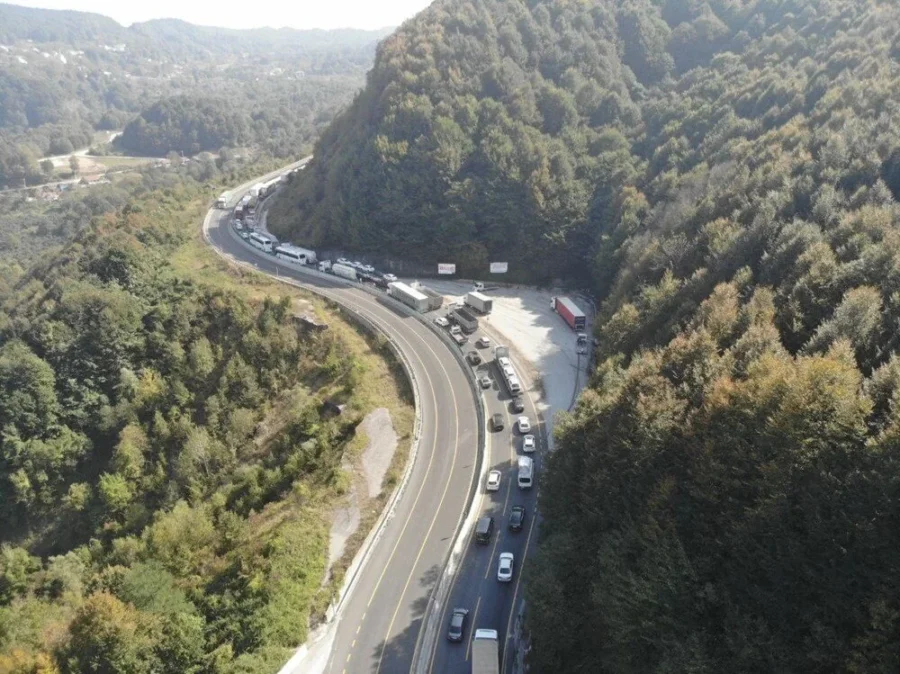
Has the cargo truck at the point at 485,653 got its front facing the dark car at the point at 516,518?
yes

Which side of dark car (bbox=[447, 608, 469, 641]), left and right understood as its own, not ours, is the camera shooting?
back

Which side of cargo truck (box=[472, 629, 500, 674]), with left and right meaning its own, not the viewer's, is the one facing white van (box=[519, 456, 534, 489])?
front

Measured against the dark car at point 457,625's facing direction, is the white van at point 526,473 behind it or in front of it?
in front

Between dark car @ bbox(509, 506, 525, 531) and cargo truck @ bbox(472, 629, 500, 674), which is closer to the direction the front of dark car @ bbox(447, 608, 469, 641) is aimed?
the dark car

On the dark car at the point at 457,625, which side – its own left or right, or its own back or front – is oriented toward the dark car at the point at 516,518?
front

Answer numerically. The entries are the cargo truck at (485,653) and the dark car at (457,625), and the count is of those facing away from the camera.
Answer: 2

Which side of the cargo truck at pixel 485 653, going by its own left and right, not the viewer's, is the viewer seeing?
back

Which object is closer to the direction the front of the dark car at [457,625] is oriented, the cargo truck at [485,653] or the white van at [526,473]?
the white van
